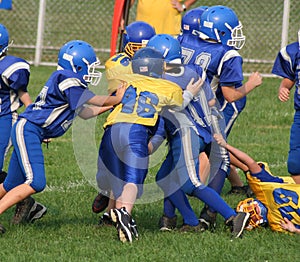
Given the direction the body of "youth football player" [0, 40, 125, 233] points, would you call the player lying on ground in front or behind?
in front

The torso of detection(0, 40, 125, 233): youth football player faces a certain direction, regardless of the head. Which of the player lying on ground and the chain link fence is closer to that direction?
the player lying on ground

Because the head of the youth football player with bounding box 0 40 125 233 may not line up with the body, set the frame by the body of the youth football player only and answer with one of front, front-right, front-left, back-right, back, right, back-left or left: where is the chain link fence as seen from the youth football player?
left

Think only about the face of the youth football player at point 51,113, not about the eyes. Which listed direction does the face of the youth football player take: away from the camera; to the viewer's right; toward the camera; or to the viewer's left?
to the viewer's right

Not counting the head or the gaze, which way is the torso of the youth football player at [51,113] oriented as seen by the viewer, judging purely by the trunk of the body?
to the viewer's right
